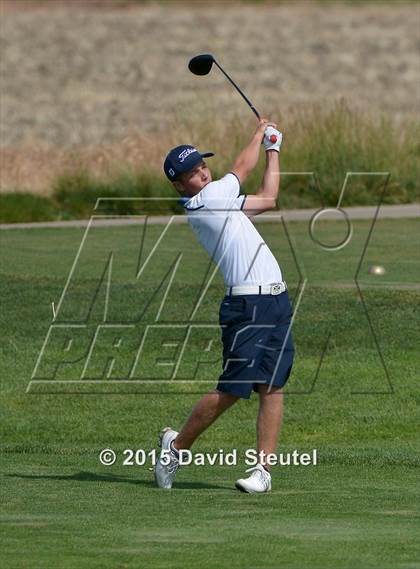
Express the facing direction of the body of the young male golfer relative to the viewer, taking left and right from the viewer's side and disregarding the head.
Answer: facing the viewer and to the right of the viewer
